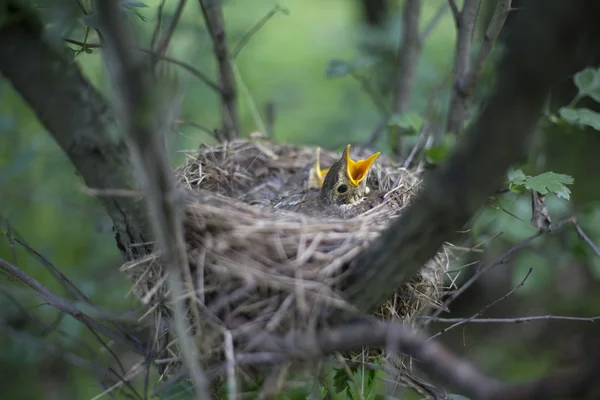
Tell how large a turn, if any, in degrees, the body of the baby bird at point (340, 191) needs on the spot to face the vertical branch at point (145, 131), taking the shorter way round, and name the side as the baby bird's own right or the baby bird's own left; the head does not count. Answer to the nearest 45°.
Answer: approximately 90° to the baby bird's own right

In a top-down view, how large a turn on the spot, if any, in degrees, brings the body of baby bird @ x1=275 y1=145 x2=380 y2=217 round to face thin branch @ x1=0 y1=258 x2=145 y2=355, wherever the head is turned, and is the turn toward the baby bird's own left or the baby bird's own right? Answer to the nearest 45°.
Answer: approximately 135° to the baby bird's own right

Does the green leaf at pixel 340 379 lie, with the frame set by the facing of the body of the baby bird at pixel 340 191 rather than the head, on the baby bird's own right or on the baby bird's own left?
on the baby bird's own right
